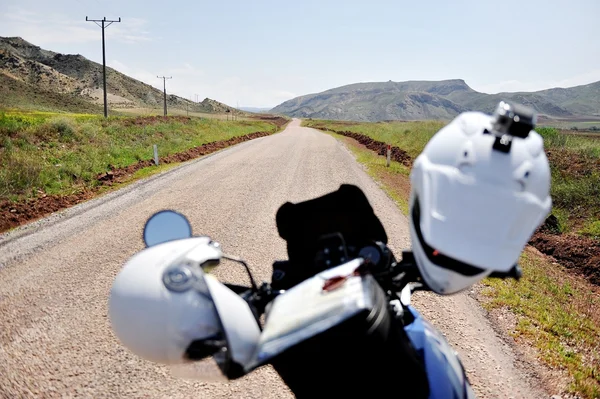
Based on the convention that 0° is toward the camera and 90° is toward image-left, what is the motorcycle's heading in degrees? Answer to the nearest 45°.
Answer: approximately 180°

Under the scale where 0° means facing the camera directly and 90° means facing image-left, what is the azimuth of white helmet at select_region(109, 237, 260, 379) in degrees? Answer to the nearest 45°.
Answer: approximately 270°
